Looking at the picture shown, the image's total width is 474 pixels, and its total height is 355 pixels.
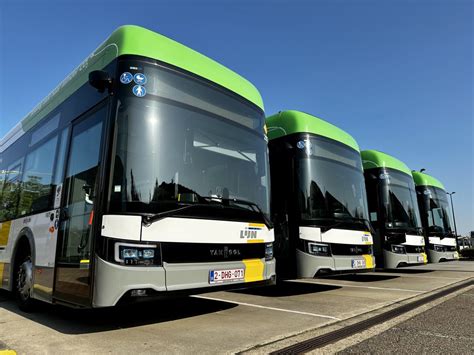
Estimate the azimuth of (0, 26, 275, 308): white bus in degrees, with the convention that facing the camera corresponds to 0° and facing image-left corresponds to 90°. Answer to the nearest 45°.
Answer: approximately 315°
